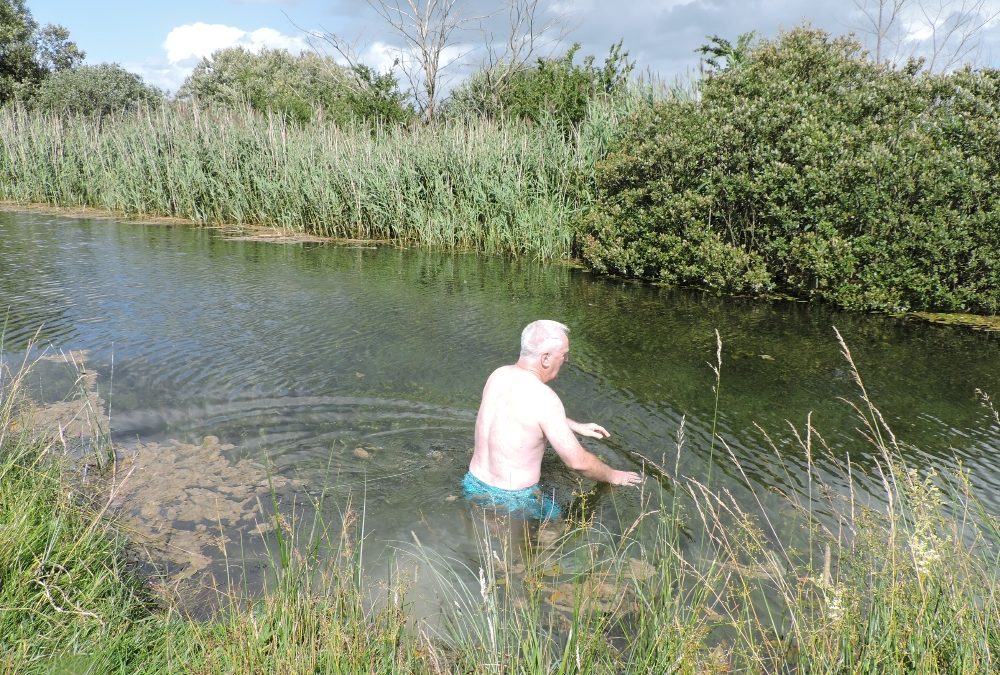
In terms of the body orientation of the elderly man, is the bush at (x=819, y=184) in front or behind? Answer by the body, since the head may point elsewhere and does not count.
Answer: in front

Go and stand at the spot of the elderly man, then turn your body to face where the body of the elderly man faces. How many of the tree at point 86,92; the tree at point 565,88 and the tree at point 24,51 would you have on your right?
0

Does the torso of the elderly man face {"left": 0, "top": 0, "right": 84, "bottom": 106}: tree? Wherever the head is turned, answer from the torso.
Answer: no

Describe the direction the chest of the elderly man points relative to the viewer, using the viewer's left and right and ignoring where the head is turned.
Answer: facing away from the viewer and to the right of the viewer

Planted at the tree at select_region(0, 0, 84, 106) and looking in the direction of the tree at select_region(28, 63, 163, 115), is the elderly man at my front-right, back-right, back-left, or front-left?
front-right

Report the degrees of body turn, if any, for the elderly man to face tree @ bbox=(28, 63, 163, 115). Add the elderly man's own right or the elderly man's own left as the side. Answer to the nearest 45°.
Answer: approximately 90° to the elderly man's own left

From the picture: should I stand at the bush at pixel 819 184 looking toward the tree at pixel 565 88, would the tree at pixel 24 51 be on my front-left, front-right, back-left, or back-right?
front-left

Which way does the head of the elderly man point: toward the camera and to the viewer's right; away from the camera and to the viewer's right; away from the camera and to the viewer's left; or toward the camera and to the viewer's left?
away from the camera and to the viewer's right

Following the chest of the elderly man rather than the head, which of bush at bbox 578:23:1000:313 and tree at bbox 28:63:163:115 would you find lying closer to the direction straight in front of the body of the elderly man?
the bush

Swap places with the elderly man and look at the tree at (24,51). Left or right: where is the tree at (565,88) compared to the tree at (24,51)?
right

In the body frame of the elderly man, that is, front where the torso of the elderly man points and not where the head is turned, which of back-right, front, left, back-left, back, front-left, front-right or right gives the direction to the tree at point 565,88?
front-left
